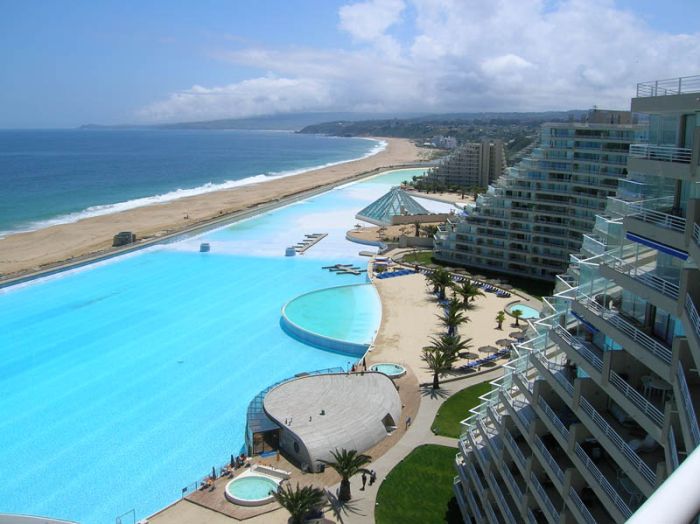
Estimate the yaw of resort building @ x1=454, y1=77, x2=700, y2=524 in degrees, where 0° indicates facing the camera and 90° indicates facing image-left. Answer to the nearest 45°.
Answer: approximately 45°
